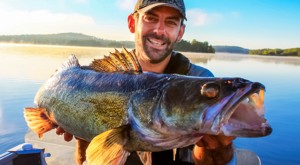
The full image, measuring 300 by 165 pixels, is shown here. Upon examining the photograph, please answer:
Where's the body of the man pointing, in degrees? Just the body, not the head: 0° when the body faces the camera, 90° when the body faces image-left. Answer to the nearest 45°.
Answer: approximately 0°
